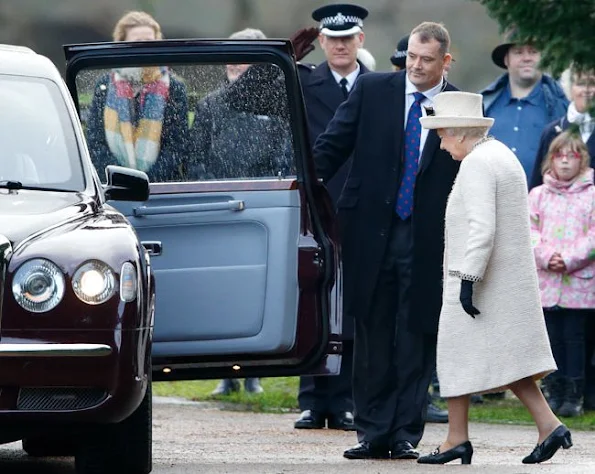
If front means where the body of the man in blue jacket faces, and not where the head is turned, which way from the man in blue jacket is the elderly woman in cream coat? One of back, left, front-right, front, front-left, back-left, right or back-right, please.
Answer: front

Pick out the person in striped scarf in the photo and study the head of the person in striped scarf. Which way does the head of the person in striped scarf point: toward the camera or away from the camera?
toward the camera

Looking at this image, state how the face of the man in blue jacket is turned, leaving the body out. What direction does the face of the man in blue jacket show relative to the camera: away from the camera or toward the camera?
toward the camera

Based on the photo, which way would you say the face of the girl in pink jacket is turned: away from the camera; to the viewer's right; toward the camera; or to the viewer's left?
toward the camera

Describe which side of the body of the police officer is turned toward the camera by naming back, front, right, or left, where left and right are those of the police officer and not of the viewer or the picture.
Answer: front

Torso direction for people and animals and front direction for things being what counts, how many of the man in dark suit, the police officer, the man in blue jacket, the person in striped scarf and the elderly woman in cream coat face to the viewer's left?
1

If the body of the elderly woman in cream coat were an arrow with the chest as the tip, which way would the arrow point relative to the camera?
to the viewer's left

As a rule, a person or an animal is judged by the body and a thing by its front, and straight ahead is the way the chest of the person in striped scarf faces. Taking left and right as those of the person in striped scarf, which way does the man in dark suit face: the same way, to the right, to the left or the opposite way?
the same way

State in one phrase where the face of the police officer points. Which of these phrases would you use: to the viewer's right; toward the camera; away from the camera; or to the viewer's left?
toward the camera

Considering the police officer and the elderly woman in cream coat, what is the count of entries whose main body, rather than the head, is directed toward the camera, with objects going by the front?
1

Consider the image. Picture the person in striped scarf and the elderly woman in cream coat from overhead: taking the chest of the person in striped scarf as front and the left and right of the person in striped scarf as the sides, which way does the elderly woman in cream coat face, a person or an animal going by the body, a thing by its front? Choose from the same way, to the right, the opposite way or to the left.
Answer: to the right

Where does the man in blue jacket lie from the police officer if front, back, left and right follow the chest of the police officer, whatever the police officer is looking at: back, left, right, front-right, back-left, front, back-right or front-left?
back-left

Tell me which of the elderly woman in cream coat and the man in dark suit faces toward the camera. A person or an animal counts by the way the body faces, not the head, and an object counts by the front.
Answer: the man in dark suit

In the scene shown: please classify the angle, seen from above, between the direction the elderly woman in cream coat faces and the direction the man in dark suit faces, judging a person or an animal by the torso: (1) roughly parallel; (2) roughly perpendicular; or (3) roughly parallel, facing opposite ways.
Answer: roughly perpendicular

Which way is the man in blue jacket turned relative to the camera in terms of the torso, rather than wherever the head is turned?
toward the camera

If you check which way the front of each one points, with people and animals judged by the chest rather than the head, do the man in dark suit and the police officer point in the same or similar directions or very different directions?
same or similar directions

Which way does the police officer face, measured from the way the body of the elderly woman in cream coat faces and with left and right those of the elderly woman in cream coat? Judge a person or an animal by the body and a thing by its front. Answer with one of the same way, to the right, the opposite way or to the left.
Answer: to the left

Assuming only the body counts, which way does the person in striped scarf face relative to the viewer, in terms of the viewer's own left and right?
facing the viewer

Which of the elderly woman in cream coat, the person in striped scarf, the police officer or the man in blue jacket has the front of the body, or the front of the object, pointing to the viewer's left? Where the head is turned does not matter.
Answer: the elderly woman in cream coat
